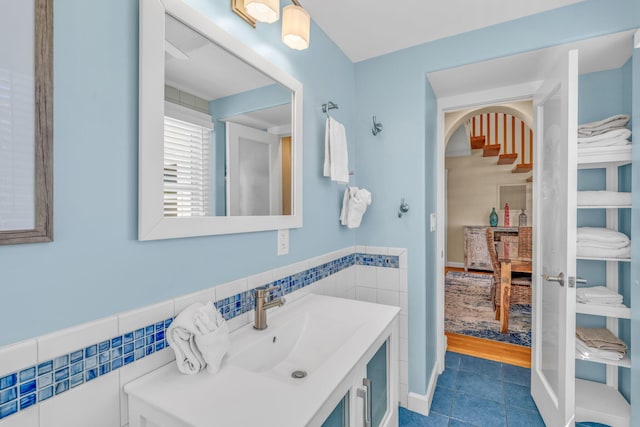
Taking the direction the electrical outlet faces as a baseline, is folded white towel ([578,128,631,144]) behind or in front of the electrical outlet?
in front

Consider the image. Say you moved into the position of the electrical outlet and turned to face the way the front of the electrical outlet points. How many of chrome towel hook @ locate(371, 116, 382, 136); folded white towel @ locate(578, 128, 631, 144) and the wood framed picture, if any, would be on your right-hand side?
1

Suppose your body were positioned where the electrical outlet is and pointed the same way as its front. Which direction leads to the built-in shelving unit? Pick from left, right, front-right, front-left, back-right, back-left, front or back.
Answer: front-left

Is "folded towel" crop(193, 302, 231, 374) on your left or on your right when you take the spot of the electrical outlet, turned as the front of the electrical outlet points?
on your right

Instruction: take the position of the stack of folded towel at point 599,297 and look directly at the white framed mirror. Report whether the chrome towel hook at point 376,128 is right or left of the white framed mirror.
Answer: right

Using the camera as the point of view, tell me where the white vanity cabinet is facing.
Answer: facing the viewer and to the right of the viewer

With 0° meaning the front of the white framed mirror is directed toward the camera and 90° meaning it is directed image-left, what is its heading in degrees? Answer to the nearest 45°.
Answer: approximately 315°

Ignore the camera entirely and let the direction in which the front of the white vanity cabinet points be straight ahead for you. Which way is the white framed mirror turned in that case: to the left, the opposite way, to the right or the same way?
the same way

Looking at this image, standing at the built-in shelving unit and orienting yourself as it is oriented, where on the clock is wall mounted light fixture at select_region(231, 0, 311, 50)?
The wall mounted light fixture is roughly at 1 o'clock from the built-in shelving unit.

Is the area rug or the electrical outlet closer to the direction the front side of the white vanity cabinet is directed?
the area rug

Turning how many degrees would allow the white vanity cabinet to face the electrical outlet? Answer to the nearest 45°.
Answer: approximately 135° to its left

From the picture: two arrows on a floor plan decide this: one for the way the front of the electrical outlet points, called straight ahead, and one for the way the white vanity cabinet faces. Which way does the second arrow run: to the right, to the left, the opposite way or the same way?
the same way

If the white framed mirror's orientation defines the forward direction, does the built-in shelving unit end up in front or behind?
in front

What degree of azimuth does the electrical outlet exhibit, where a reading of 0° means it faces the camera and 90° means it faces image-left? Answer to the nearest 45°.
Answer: approximately 315°
